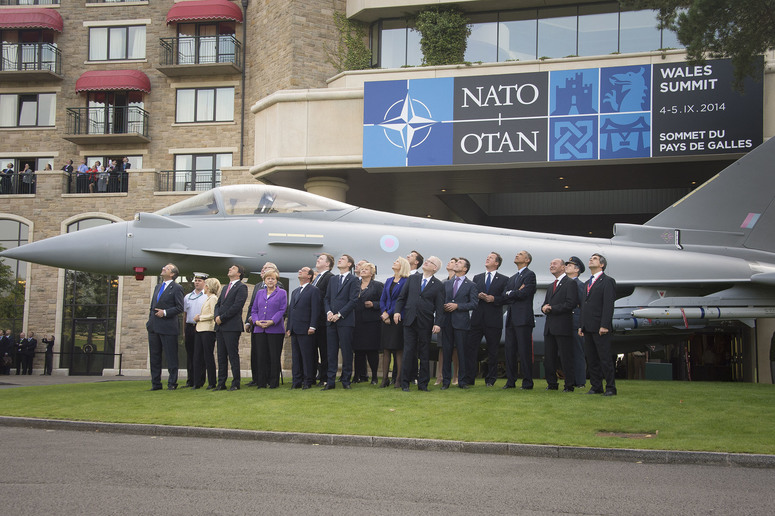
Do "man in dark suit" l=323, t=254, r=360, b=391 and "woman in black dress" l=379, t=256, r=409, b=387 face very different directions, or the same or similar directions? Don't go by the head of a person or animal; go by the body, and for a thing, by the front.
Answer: same or similar directions

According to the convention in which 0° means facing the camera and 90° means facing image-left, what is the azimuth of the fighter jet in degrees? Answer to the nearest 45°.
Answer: approximately 90°

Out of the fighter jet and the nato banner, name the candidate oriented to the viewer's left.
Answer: the fighter jet

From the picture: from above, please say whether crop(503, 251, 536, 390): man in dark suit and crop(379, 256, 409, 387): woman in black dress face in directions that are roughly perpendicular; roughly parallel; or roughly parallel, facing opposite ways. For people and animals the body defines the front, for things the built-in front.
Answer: roughly parallel

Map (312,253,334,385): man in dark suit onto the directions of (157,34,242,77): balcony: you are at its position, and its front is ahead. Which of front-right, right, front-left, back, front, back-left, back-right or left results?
front

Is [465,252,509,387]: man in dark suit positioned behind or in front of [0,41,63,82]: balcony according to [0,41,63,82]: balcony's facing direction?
in front

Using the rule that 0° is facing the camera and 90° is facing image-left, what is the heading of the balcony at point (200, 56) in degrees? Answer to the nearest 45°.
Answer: approximately 0°

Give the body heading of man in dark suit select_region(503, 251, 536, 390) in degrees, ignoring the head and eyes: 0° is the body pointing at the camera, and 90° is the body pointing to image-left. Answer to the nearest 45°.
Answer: approximately 45°

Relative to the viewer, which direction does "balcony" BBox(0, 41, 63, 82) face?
toward the camera

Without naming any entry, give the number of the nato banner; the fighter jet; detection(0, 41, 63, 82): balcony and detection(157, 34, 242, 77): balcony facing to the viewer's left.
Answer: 1

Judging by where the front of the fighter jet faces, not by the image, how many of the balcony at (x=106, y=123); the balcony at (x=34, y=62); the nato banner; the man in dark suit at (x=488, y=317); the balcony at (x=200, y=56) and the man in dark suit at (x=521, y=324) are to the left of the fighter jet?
2

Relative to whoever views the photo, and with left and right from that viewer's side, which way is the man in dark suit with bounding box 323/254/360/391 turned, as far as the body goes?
facing the viewer and to the left of the viewer

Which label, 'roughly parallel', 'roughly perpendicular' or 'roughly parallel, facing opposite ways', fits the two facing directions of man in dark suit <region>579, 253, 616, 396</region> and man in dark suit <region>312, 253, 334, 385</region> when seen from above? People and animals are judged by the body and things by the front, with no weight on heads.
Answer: roughly parallel

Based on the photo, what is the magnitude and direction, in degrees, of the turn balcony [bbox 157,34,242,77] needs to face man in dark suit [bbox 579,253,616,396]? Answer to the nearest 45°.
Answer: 0° — it already faces them

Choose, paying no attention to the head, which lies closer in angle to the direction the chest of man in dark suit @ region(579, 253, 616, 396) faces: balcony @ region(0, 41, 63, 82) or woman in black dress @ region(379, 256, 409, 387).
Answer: the woman in black dress

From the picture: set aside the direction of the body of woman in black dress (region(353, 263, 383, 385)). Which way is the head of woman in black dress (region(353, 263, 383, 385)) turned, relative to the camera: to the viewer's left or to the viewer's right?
to the viewer's left

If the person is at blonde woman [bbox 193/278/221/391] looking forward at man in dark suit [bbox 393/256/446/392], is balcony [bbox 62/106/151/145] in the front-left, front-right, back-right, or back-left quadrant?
back-left

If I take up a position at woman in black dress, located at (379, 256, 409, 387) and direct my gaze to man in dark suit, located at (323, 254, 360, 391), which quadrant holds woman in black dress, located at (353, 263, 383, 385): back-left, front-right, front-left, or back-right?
front-right

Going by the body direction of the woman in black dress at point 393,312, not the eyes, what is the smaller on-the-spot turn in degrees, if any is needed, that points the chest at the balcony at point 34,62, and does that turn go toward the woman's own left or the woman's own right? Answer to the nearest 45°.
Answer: approximately 90° to the woman's own right
